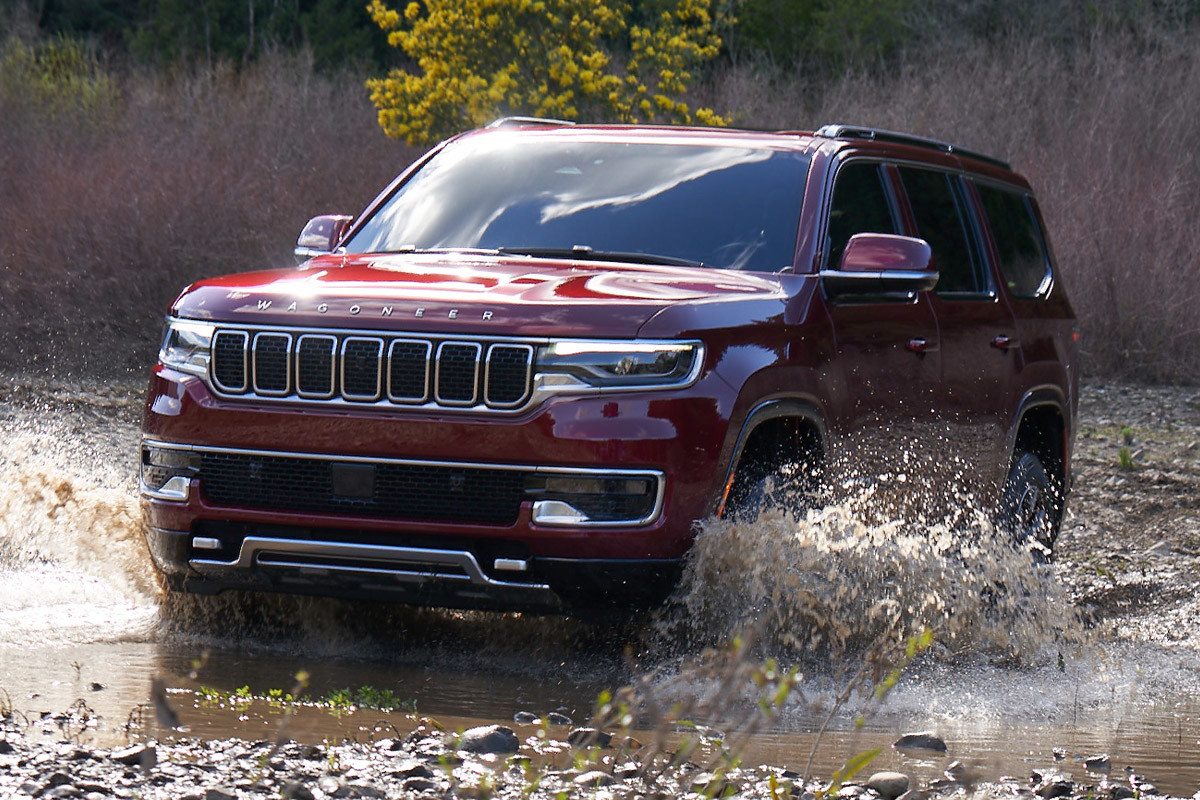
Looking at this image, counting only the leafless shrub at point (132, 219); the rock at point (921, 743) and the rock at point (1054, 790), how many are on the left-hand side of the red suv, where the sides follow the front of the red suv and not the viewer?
2

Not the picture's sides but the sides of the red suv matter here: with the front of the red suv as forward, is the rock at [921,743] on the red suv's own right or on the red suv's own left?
on the red suv's own left

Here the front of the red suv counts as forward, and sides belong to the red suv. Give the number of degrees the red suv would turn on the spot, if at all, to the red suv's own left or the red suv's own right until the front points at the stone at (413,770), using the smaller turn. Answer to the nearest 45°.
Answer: approximately 45° to the red suv's own left

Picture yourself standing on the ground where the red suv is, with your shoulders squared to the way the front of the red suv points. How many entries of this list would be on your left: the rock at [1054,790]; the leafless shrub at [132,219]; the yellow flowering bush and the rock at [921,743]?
2

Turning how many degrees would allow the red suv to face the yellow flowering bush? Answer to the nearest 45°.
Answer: approximately 135° to its right

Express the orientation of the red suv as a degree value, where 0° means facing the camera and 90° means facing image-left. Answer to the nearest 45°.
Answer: approximately 45°

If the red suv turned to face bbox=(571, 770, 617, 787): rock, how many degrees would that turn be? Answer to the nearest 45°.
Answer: approximately 45° to its left

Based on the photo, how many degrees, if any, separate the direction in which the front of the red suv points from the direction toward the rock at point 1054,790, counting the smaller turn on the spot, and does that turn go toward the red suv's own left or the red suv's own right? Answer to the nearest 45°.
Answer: approximately 90° to the red suv's own left

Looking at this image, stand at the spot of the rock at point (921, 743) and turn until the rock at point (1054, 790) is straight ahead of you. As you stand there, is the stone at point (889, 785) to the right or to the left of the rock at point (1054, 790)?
right

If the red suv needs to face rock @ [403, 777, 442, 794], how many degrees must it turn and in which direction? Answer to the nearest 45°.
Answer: approximately 45° to its left

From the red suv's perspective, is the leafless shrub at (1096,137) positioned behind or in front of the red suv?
behind
